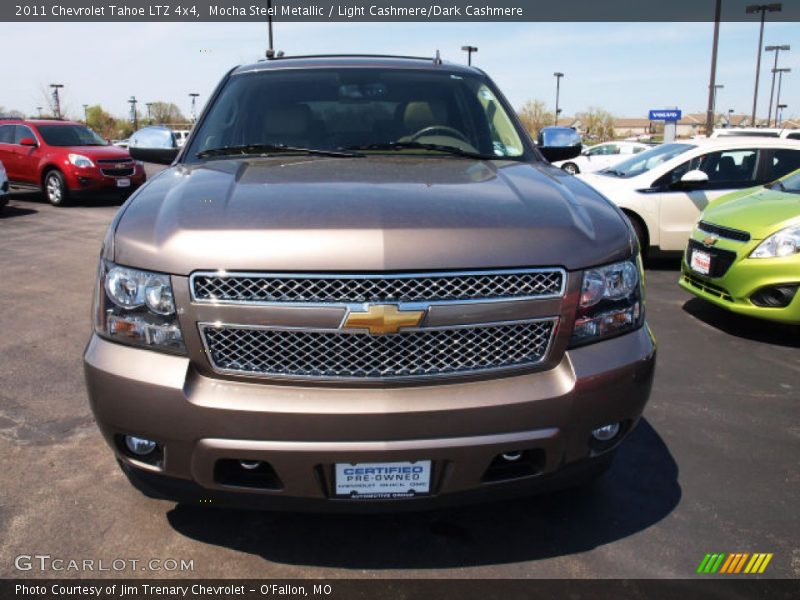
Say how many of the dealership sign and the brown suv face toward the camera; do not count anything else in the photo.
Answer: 2

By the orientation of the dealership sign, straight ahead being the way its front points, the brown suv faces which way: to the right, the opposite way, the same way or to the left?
the same way

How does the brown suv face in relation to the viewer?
toward the camera

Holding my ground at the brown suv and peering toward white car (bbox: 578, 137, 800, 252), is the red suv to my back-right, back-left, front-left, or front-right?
front-left

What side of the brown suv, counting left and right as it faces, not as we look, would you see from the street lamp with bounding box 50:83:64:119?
back

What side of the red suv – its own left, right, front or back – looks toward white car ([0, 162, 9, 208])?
right

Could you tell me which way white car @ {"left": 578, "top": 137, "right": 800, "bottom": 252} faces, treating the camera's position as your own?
facing the viewer and to the left of the viewer

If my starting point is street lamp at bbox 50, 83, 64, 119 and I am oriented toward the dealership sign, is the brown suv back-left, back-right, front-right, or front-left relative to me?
front-right

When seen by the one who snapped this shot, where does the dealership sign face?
facing the viewer

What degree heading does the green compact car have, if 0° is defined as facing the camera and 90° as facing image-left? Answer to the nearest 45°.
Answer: approximately 45°

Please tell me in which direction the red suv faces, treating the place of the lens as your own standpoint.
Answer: facing the viewer and to the right of the viewer

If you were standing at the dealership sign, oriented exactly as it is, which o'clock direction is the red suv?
The red suv is roughly at 1 o'clock from the dealership sign.
